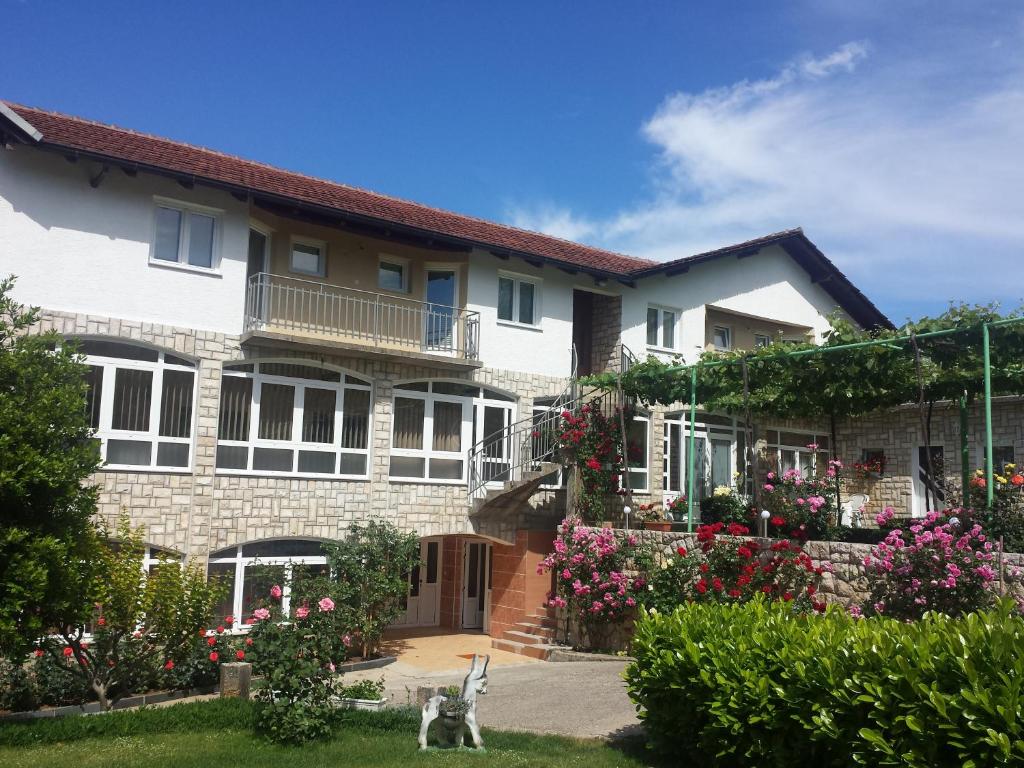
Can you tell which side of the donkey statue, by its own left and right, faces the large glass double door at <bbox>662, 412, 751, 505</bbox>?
left

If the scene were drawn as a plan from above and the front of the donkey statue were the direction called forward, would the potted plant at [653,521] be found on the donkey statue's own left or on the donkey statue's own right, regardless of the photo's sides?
on the donkey statue's own left

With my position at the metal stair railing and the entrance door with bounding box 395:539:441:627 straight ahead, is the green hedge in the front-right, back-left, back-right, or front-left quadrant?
back-left

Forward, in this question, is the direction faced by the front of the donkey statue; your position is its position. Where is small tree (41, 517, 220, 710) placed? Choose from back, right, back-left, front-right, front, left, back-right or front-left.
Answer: back-left

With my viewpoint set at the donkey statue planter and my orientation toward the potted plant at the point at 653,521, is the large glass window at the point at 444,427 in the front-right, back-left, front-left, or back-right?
front-left

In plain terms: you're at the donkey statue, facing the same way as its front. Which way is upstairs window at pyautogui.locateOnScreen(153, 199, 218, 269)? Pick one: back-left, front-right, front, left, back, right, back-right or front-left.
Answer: back-left

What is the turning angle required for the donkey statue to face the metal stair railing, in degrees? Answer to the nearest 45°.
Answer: approximately 90° to its left

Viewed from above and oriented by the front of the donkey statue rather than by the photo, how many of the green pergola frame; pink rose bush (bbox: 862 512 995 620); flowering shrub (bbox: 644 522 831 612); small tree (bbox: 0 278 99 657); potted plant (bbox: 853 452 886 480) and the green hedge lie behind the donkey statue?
1

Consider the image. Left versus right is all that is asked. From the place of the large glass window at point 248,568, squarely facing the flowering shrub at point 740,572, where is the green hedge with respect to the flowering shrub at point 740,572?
right

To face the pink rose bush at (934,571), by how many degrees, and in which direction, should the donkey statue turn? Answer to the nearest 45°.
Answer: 0° — it already faces it

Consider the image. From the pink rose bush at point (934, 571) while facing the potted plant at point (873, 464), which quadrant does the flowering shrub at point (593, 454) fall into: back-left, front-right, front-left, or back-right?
front-left

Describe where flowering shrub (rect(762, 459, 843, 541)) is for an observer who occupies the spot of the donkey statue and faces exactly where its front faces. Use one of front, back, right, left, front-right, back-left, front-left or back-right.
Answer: front-left

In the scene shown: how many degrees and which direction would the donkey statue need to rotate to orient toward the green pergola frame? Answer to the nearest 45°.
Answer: approximately 45° to its left

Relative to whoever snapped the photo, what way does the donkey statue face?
facing to the right of the viewer

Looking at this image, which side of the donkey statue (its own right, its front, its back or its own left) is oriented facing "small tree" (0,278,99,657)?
back
